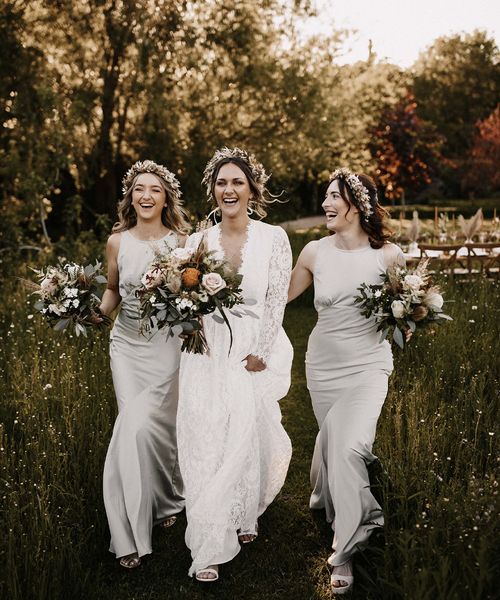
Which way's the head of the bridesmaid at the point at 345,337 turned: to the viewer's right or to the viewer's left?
to the viewer's left

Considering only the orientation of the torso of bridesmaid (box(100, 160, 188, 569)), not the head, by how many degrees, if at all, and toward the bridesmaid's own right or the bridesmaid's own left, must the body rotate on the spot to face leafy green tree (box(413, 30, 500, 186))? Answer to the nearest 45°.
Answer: approximately 135° to the bridesmaid's own left

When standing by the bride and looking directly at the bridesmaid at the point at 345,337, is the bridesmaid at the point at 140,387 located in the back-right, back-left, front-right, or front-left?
back-left

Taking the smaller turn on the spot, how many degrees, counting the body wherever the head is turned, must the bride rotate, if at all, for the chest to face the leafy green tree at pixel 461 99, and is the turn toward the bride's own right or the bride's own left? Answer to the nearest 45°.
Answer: approximately 180°

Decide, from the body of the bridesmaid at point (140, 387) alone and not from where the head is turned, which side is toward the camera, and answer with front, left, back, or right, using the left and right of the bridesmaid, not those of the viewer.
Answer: front

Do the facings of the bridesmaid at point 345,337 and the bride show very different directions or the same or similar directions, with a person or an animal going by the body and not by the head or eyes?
same or similar directions

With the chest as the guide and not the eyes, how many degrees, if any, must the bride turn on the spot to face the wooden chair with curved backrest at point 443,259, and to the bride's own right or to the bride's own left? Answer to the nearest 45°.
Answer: approximately 135° to the bride's own left

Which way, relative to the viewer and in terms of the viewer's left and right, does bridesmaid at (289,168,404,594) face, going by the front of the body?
facing the viewer

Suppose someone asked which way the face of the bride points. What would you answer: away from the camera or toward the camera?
toward the camera

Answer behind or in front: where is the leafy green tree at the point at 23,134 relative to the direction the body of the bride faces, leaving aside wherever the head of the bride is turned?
behind

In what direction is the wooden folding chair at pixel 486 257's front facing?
away from the camera

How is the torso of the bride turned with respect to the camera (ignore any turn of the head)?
toward the camera

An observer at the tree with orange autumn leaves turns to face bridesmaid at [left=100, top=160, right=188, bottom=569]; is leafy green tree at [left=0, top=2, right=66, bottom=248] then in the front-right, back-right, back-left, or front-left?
front-right

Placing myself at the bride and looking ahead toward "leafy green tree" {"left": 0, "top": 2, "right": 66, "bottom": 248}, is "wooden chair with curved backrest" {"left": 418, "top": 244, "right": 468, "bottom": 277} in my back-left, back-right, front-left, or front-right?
front-right

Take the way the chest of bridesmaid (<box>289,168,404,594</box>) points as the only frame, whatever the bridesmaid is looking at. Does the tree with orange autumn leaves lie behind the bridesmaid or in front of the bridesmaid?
behind
